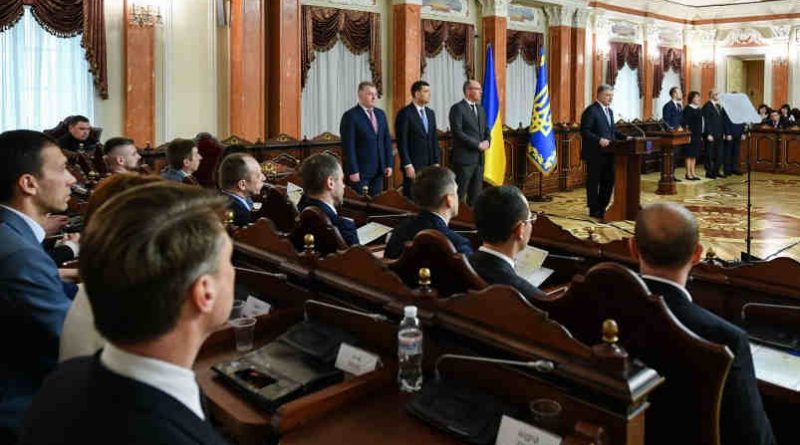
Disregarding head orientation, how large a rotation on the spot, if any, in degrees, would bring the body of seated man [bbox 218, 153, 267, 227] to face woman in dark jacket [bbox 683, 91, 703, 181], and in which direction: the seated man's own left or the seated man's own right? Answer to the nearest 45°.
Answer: approximately 45° to the seated man's own left

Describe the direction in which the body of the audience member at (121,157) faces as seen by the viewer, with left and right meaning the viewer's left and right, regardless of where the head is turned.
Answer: facing to the right of the viewer

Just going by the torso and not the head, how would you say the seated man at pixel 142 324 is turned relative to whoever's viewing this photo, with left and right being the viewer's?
facing away from the viewer and to the right of the viewer

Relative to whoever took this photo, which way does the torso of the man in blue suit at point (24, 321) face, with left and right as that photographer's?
facing to the right of the viewer

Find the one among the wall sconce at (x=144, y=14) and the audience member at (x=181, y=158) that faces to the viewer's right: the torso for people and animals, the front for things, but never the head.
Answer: the audience member

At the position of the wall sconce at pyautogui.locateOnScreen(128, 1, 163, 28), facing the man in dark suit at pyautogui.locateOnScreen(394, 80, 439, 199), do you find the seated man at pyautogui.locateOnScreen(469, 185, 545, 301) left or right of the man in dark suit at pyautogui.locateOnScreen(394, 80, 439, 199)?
right

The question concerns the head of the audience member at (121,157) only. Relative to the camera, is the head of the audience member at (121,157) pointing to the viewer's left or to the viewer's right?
to the viewer's right

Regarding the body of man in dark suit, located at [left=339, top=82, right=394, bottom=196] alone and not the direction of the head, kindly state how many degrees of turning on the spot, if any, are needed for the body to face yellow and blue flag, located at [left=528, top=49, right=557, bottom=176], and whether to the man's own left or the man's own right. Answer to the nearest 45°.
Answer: approximately 90° to the man's own left

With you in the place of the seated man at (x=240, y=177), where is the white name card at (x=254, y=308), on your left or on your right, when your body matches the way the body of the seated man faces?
on your right

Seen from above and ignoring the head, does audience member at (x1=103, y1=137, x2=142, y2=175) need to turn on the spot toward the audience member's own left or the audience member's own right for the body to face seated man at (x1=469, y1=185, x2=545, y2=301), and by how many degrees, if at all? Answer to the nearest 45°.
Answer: approximately 90° to the audience member's own right

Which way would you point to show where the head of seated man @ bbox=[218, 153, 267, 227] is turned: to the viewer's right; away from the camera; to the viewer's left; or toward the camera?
to the viewer's right

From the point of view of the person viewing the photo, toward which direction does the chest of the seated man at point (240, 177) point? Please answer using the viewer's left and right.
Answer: facing to the right of the viewer
